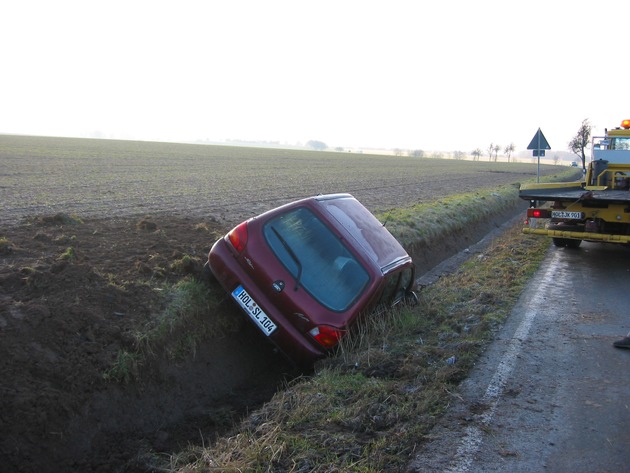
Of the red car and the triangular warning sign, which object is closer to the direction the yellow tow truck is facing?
the triangular warning sign

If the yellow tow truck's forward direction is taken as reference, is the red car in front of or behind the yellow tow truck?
behind

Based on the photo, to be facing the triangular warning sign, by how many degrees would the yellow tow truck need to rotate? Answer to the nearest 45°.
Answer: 0° — it already faces it

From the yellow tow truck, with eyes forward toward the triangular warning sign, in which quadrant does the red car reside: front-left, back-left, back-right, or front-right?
back-left

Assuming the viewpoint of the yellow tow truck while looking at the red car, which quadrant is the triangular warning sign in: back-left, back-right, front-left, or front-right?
back-right

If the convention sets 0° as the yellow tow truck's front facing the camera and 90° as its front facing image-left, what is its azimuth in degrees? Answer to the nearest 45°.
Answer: approximately 180°
